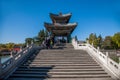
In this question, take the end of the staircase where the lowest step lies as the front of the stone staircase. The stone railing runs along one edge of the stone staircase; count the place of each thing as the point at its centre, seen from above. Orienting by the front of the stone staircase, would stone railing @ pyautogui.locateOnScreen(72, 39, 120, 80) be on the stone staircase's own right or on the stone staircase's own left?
on the stone staircase's own left

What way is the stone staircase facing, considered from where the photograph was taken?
facing the viewer

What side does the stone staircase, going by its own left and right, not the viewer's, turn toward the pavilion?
back

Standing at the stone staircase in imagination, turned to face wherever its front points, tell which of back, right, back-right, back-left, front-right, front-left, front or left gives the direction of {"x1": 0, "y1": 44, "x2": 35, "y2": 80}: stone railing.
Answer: right

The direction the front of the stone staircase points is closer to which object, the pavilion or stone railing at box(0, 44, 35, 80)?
the stone railing
